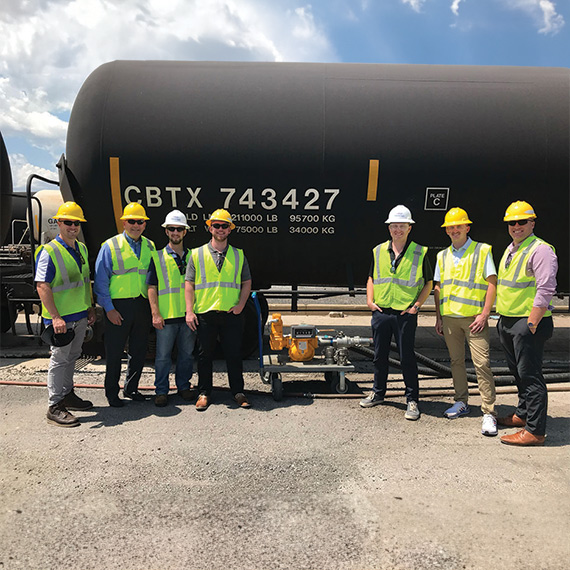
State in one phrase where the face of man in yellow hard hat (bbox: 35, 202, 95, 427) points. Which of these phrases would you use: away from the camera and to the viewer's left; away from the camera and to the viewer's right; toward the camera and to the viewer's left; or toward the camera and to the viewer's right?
toward the camera and to the viewer's right

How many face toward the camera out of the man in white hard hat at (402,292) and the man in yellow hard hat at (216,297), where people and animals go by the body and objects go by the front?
2

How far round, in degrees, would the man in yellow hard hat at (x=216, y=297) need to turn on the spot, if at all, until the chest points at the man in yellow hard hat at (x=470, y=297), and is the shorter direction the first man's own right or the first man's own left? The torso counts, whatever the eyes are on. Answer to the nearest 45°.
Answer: approximately 90° to the first man's own left

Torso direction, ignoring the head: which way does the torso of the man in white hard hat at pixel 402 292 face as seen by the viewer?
toward the camera

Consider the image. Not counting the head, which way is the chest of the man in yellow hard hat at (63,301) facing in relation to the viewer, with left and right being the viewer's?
facing the viewer and to the right of the viewer

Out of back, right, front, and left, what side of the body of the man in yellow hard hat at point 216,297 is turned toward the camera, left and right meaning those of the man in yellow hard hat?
front

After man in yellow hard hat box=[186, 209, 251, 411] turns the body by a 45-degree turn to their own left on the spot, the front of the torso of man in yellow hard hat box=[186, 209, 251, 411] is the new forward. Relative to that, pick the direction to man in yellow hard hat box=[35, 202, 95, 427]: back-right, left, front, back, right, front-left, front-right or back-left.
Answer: back-right

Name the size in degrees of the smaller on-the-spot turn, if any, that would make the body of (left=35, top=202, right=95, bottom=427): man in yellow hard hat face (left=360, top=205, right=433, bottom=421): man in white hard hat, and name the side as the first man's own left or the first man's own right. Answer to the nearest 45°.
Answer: approximately 45° to the first man's own left

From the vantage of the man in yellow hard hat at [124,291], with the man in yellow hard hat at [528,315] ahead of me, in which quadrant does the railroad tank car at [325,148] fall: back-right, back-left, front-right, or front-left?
front-left

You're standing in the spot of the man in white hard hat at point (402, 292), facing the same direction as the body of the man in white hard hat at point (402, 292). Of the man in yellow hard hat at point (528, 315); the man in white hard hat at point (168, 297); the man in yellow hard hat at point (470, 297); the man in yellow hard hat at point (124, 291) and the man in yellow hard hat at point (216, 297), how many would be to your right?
3
